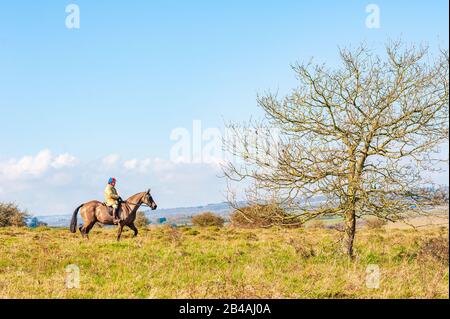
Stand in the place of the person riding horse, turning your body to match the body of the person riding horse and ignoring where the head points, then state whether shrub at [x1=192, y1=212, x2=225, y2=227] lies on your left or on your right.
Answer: on your left

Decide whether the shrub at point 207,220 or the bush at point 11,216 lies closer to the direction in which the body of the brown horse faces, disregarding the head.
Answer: the shrub

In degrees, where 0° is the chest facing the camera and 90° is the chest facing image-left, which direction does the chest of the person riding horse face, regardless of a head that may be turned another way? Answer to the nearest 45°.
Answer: approximately 270°

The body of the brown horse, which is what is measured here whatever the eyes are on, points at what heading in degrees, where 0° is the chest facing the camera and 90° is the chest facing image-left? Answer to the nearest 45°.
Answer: approximately 270°
